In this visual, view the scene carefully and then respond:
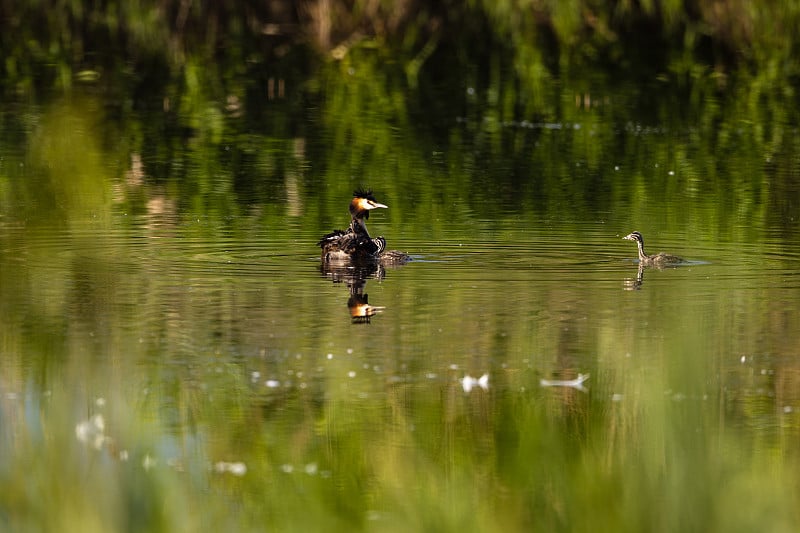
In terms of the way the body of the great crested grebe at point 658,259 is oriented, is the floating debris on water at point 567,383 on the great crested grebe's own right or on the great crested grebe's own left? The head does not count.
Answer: on the great crested grebe's own left

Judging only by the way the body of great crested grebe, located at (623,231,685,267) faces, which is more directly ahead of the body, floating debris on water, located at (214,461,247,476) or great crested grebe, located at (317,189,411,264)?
the great crested grebe

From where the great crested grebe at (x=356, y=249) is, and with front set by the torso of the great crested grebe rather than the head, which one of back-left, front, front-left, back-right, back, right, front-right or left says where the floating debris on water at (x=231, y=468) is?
right

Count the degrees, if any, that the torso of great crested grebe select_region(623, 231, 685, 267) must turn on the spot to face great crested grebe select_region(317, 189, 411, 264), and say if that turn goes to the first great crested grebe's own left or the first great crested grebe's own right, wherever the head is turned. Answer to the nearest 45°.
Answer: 0° — it already faces it

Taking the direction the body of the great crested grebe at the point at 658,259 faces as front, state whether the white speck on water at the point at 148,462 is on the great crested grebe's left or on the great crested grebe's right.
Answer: on the great crested grebe's left

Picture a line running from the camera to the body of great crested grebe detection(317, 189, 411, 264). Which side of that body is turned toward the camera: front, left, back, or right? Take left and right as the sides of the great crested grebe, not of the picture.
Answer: right

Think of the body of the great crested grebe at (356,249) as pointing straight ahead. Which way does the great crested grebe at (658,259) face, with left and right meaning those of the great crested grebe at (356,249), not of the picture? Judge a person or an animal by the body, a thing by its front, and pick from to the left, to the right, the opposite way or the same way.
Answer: the opposite way

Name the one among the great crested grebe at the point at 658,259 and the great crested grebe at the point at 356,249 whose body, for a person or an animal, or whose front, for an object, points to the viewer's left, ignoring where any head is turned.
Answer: the great crested grebe at the point at 658,259

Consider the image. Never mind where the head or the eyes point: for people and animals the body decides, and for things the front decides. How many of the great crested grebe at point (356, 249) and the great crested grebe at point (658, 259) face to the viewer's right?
1

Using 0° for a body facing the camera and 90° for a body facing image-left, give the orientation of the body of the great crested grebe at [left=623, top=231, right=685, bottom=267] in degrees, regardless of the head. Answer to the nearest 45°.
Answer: approximately 90°

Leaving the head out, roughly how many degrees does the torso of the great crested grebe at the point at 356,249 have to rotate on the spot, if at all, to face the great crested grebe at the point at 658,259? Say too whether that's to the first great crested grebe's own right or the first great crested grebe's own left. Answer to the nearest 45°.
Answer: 0° — it already faces it
